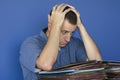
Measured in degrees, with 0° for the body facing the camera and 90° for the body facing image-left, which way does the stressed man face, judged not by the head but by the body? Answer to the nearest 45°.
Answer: approximately 315°
